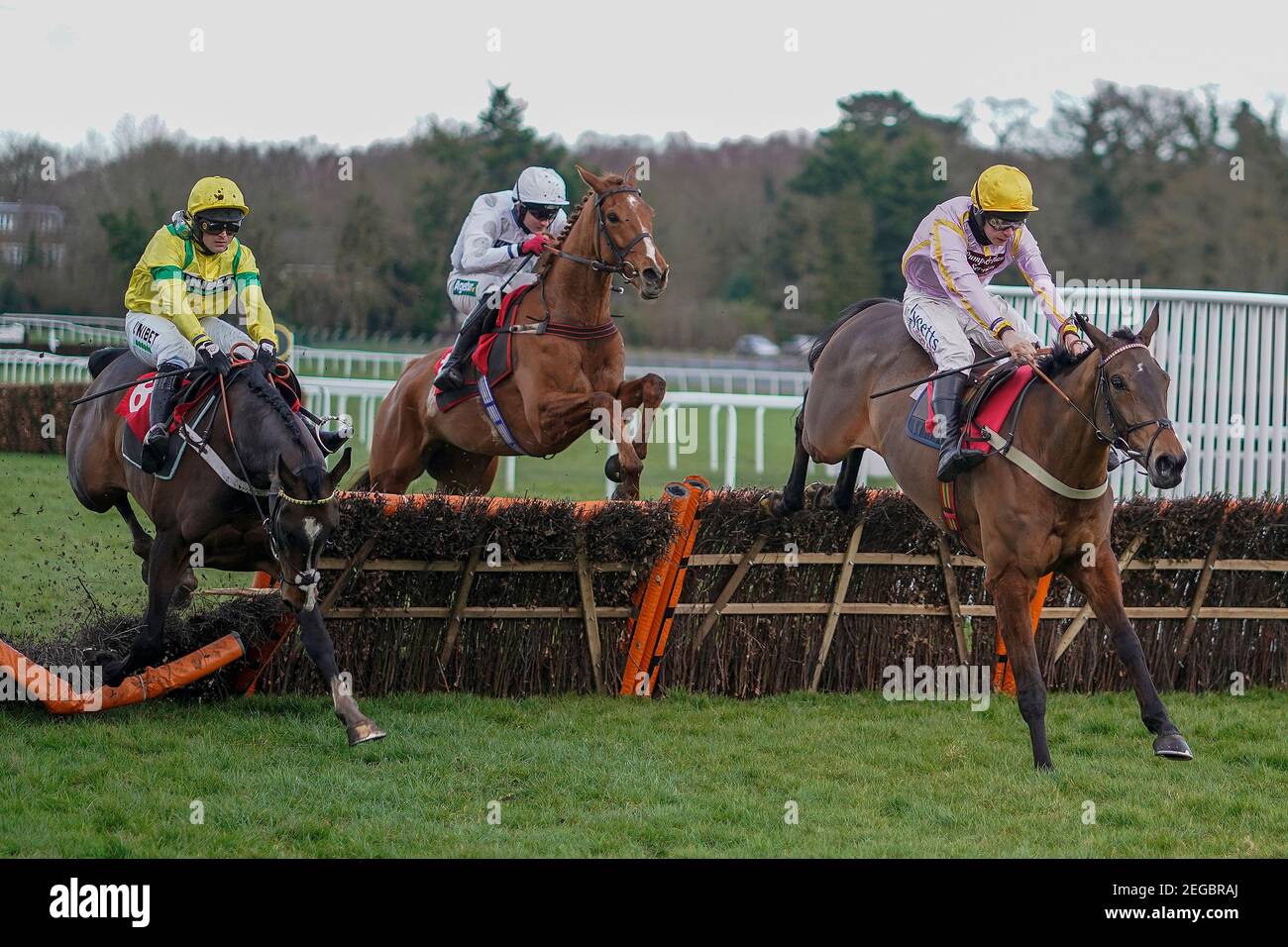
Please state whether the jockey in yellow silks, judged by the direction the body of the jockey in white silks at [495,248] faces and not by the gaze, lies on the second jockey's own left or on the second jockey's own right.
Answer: on the second jockey's own right

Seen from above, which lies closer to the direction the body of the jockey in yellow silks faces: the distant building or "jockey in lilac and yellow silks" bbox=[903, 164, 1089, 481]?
the jockey in lilac and yellow silks

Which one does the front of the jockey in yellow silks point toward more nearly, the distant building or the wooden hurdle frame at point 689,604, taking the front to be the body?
the wooden hurdle frame

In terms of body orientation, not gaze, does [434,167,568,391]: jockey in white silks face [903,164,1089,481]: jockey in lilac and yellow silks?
yes

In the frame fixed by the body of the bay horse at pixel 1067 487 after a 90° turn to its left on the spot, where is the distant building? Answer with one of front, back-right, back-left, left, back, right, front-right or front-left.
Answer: left

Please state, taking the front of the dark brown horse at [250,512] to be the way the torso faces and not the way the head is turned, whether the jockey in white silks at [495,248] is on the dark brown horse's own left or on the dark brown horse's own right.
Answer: on the dark brown horse's own left

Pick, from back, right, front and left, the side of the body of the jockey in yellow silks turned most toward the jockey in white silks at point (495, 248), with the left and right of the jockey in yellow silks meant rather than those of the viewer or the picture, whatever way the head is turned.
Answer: left

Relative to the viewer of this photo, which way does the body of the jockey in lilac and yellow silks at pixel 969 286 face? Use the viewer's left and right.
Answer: facing the viewer and to the right of the viewer

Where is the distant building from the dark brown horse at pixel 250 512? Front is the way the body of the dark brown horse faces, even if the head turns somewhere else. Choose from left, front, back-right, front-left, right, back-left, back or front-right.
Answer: back-left

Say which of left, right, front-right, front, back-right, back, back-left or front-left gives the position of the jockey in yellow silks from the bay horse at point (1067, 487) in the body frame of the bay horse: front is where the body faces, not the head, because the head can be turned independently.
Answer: back-right
